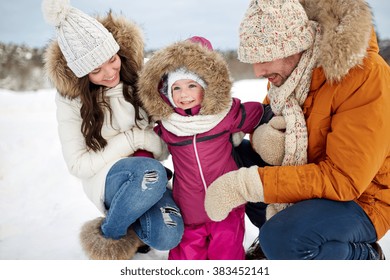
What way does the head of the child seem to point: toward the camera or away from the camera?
toward the camera

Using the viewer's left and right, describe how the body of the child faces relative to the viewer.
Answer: facing the viewer

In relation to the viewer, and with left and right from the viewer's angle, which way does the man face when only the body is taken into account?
facing to the left of the viewer

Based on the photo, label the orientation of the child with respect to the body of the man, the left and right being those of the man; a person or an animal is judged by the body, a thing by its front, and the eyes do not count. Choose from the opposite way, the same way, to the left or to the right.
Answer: to the left

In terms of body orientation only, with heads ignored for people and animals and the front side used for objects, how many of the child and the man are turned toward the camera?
1
